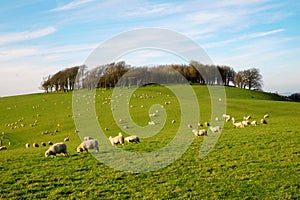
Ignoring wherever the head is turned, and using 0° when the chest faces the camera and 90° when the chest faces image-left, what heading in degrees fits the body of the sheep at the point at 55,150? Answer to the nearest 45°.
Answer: approximately 90°
